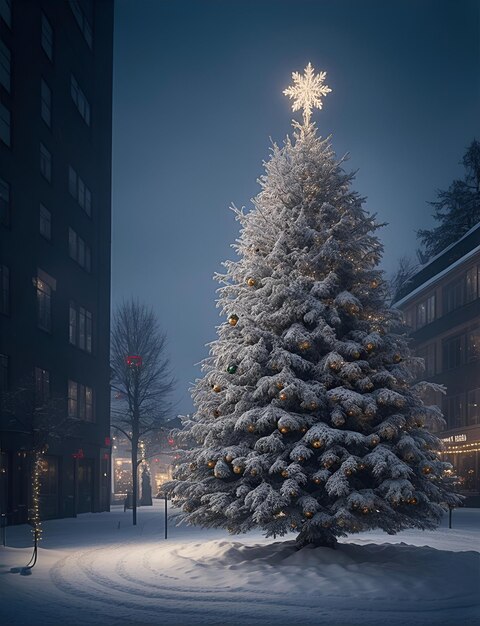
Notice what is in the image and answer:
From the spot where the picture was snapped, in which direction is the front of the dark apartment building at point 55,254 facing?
facing the viewer and to the right of the viewer

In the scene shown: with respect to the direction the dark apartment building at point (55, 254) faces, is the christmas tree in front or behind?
in front
